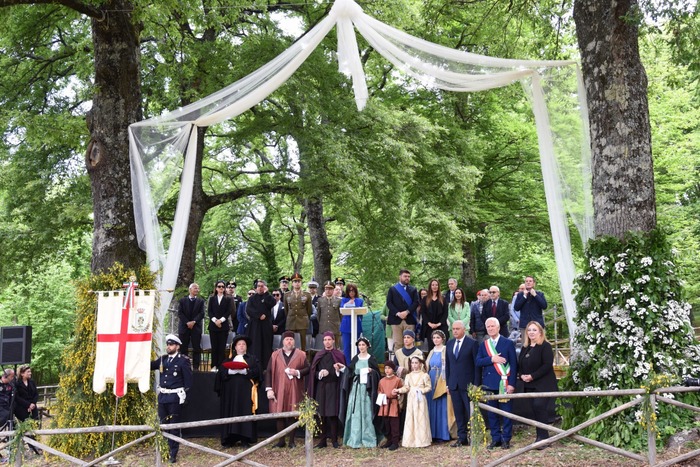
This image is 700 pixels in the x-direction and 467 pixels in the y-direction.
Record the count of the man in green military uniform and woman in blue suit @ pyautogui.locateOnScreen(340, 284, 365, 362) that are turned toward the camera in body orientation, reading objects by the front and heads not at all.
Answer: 2

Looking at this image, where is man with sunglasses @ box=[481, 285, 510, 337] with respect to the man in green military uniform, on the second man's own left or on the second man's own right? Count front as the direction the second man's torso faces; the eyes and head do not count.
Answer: on the second man's own left

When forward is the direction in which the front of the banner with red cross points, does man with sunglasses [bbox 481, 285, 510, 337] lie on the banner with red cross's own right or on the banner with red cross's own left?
on the banner with red cross's own left

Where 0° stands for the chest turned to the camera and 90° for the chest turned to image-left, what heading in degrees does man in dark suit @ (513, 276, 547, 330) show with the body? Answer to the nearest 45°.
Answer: approximately 0°
